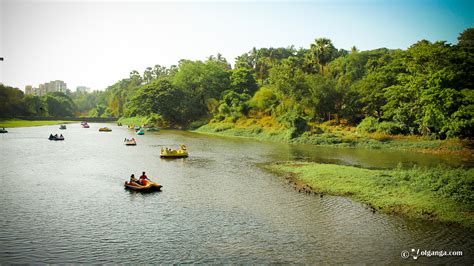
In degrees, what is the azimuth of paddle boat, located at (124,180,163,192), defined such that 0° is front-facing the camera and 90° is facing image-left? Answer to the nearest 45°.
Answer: approximately 270°
